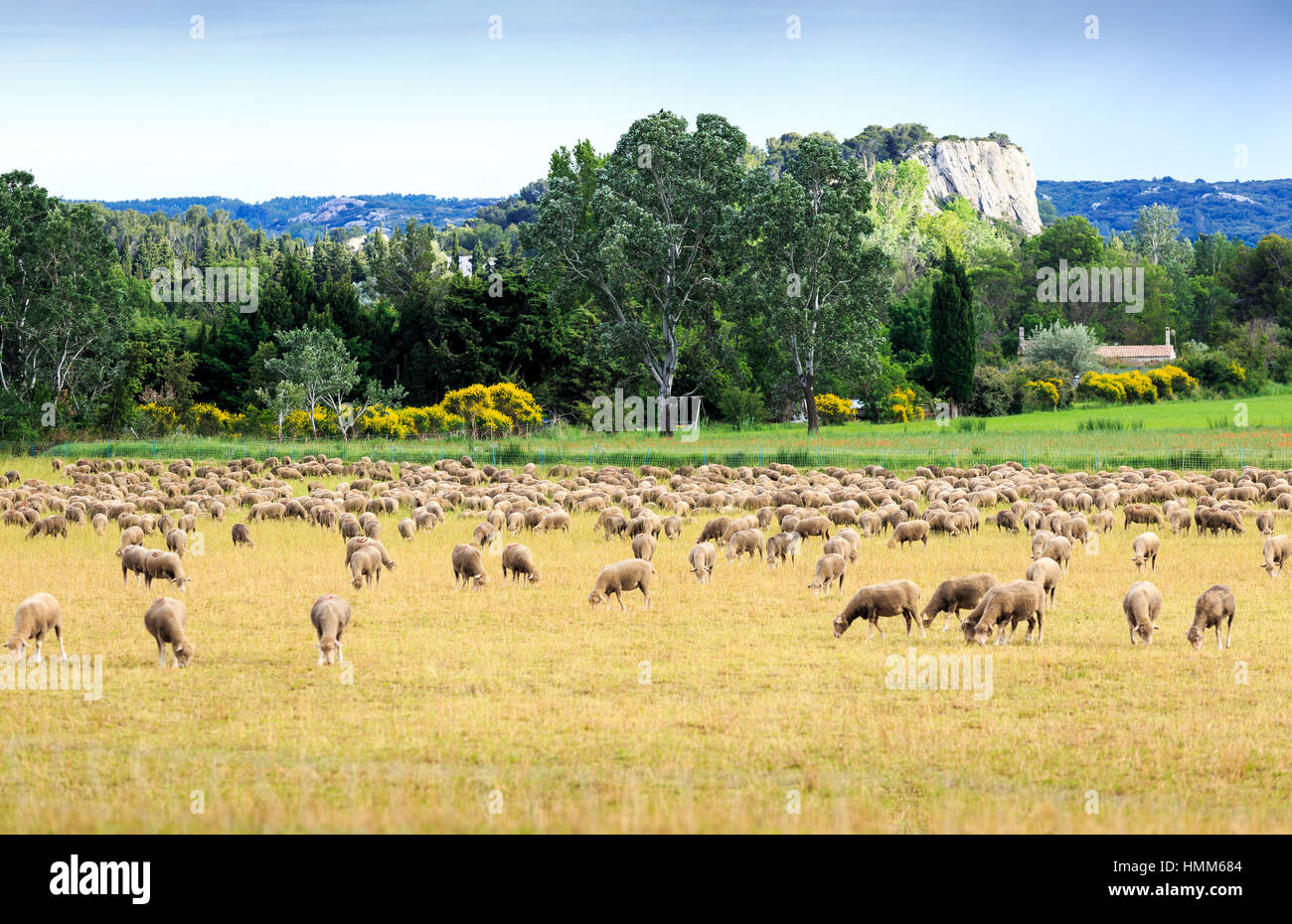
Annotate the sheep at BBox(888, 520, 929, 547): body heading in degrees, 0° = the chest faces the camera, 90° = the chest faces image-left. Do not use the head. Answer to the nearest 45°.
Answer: approximately 90°

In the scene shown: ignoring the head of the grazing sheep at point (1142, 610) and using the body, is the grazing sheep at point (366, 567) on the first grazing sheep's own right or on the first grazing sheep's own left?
on the first grazing sheep's own right

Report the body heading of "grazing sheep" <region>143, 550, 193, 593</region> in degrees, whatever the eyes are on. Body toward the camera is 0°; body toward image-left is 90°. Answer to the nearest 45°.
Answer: approximately 315°

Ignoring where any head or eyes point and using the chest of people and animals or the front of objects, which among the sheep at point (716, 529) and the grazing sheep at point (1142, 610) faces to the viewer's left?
the sheep

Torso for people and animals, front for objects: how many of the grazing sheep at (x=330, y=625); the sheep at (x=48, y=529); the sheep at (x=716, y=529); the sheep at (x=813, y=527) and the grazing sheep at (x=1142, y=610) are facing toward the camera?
2

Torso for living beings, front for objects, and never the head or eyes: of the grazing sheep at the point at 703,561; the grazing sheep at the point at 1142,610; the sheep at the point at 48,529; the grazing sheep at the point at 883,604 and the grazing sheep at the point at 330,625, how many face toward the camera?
3

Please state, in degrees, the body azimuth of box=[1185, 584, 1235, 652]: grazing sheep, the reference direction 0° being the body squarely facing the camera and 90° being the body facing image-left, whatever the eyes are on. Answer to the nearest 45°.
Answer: approximately 45°

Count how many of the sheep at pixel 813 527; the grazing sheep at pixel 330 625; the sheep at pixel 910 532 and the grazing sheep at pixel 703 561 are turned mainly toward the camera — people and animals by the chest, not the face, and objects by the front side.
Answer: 2

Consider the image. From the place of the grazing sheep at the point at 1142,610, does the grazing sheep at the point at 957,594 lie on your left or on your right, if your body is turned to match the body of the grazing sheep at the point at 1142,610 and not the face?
on your right

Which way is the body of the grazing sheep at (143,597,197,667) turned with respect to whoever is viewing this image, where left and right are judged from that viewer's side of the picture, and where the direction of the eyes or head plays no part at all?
facing the viewer and to the right of the viewer

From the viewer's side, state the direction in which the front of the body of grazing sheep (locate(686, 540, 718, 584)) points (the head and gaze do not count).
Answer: toward the camera
